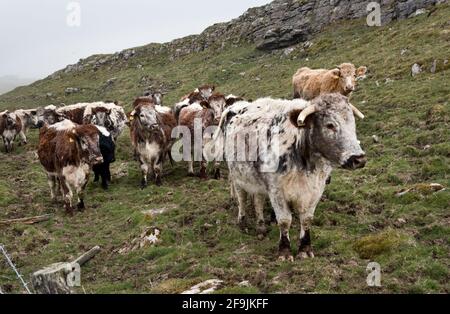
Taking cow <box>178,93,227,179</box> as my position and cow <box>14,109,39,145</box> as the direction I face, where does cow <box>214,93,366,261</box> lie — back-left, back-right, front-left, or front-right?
back-left

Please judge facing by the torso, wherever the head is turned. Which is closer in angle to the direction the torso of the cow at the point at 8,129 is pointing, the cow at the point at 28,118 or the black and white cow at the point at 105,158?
the black and white cow

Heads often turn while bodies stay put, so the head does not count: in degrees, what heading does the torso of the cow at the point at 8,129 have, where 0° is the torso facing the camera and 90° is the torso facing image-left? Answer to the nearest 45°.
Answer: approximately 0°

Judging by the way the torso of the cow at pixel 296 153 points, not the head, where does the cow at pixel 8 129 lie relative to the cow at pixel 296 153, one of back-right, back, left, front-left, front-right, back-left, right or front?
back

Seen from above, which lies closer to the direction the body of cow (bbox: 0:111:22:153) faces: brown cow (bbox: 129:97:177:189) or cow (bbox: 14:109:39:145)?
the brown cow

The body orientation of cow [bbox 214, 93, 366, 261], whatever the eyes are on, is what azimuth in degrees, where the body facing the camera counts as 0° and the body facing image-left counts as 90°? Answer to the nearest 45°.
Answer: approximately 315°

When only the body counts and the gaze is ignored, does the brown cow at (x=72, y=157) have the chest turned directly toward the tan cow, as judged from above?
no

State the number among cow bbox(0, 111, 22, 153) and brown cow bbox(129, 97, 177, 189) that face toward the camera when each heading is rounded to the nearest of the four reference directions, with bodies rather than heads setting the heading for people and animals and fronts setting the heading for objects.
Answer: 2

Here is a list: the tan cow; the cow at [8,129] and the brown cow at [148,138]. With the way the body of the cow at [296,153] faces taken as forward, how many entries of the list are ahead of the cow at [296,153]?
0

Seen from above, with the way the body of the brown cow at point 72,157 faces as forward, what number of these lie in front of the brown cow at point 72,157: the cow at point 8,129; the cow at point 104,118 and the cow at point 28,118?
0

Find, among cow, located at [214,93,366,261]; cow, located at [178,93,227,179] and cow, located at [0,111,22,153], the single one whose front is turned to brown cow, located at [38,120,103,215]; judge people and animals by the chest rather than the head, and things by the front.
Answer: cow, located at [0,111,22,153]

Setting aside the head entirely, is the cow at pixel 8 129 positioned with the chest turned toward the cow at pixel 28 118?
no

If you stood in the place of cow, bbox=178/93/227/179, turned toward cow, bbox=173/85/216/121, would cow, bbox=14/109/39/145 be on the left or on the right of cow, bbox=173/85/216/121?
left

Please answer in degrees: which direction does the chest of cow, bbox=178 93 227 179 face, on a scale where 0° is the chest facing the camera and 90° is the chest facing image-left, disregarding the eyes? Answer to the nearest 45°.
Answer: approximately 315°

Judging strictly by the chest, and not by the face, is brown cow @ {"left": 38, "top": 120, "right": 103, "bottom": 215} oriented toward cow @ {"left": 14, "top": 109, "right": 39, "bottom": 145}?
no

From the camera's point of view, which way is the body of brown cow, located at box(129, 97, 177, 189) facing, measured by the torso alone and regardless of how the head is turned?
toward the camera

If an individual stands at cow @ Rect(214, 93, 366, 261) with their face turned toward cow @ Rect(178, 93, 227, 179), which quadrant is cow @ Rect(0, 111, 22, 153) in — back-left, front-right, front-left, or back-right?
front-left
